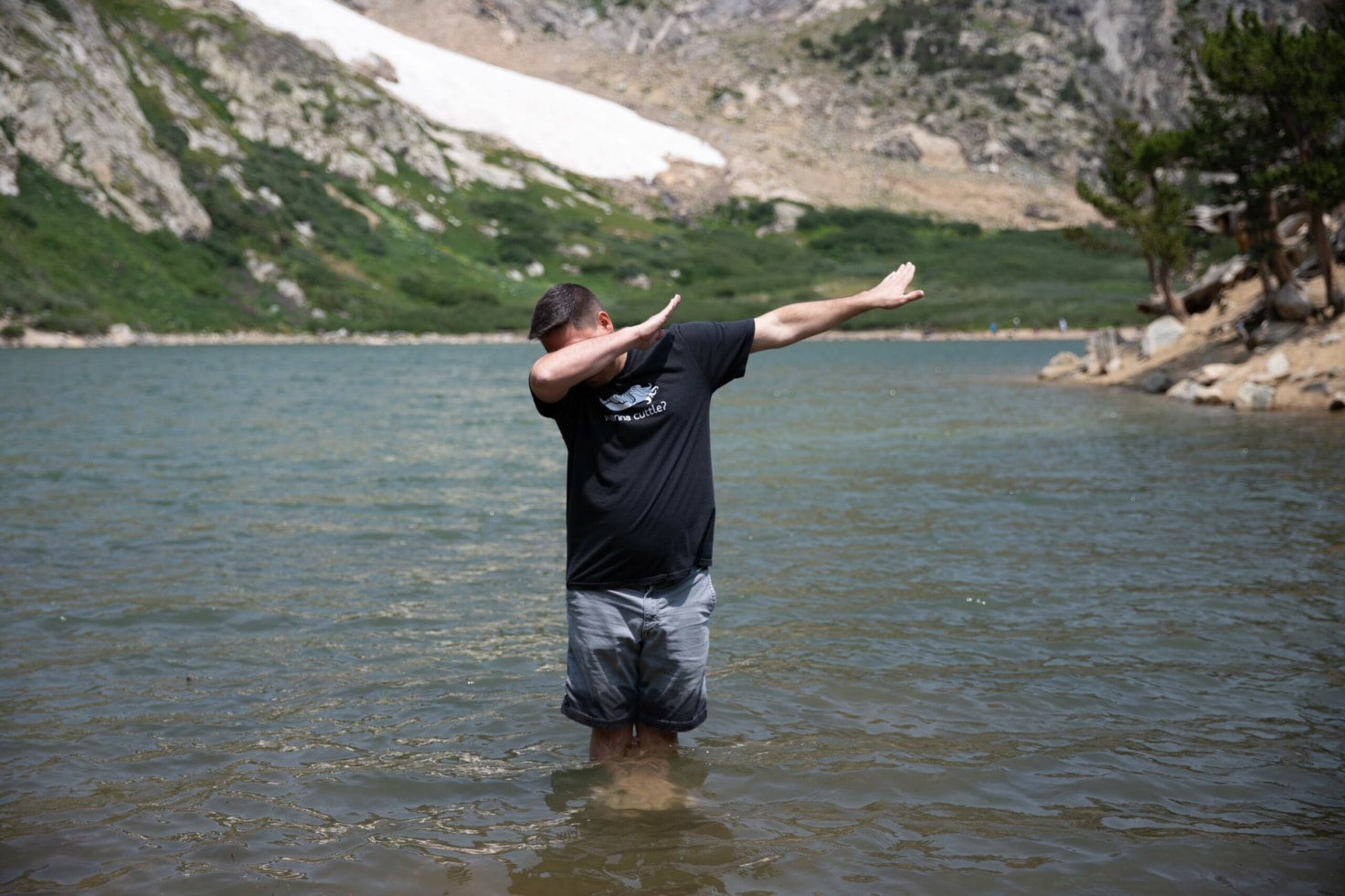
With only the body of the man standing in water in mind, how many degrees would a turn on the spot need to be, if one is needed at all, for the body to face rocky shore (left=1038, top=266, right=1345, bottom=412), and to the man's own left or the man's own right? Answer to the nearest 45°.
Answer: approximately 135° to the man's own left

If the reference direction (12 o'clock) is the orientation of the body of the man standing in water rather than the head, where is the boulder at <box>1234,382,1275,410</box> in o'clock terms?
The boulder is roughly at 7 o'clock from the man standing in water.

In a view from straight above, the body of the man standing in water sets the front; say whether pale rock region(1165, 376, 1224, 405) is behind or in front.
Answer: behind

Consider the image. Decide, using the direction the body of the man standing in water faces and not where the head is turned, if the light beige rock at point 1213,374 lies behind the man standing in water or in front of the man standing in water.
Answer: behind

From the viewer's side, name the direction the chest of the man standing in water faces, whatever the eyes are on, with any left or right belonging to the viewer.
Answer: facing the viewer

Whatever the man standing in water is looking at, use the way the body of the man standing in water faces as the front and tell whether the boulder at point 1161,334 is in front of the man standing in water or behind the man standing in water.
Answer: behind

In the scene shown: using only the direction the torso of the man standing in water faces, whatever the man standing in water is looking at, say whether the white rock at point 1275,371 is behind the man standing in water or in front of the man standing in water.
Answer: behind

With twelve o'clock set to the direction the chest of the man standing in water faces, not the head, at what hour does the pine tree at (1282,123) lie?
The pine tree is roughly at 7 o'clock from the man standing in water.

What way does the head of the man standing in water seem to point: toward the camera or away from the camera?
toward the camera
